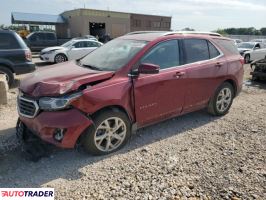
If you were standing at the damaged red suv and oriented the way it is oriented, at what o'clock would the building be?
The building is roughly at 4 o'clock from the damaged red suv.

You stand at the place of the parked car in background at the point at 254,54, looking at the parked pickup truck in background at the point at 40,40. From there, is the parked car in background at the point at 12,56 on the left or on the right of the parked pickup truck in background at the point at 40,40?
left

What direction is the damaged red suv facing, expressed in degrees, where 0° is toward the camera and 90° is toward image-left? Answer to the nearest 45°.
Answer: approximately 45°

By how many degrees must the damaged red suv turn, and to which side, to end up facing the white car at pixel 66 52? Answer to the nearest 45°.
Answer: approximately 135° to its right

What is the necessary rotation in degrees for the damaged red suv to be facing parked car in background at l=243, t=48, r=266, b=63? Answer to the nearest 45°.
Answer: approximately 180°

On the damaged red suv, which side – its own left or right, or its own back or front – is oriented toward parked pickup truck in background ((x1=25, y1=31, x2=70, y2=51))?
right

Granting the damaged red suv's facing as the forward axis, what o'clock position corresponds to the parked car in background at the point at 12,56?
The parked car in background is roughly at 3 o'clock from the damaged red suv.
